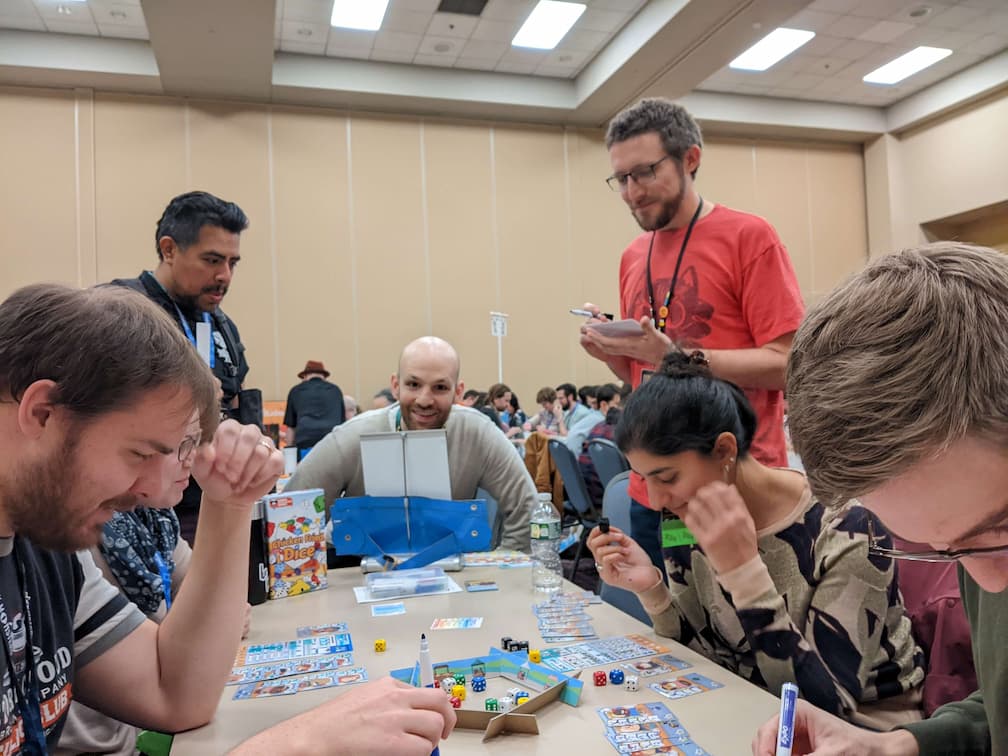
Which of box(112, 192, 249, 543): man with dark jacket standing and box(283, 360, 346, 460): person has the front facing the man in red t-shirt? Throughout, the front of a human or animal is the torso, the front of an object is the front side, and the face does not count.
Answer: the man with dark jacket standing

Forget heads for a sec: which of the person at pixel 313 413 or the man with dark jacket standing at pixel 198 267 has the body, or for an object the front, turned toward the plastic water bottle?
the man with dark jacket standing

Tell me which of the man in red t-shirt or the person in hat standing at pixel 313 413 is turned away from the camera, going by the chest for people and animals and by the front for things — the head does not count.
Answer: the person in hat standing

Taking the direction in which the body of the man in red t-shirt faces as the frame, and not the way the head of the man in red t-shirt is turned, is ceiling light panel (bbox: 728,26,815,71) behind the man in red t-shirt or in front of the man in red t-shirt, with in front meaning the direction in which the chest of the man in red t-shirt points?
behind

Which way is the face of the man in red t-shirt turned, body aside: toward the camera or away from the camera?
toward the camera

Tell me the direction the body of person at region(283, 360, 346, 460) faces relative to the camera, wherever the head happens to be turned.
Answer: away from the camera

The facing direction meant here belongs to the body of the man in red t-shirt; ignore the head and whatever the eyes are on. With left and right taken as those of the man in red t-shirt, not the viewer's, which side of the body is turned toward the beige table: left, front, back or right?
front

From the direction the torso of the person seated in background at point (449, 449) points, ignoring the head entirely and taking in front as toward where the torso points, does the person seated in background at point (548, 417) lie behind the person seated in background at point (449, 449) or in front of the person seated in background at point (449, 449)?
behind

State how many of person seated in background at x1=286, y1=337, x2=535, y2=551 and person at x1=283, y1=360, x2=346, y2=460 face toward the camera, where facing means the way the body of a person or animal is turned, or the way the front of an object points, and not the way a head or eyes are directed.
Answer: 1

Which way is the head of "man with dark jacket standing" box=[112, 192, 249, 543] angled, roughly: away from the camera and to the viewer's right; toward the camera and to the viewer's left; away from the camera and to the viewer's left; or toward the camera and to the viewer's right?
toward the camera and to the viewer's right

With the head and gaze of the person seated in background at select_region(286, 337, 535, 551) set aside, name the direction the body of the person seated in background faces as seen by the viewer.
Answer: toward the camera

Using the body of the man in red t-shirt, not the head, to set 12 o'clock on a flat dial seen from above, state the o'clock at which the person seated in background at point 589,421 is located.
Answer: The person seated in background is roughly at 4 o'clock from the man in red t-shirt.

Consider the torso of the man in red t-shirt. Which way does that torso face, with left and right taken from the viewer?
facing the viewer and to the left of the viewer

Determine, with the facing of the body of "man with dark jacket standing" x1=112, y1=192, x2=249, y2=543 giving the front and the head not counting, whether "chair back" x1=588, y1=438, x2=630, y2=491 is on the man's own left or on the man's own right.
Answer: on the man's own left

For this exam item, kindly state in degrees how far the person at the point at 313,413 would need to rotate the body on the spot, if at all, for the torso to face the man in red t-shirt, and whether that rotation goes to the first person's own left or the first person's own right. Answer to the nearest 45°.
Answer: approximately 180°

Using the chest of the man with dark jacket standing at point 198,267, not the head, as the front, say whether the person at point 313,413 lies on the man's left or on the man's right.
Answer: on the man's left

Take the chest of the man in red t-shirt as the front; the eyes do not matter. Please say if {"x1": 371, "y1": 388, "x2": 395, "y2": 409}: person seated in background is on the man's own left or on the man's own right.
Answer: on the man's own right
